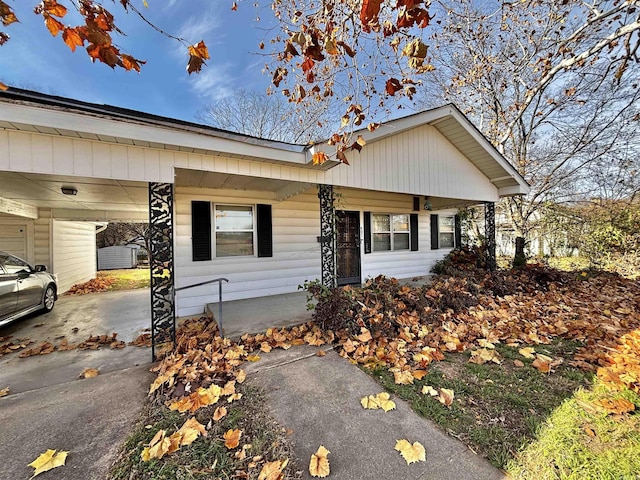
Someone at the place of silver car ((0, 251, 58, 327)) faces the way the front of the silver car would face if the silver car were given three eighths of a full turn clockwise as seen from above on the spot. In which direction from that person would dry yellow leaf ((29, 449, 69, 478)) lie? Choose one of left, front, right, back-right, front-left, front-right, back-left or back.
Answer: front

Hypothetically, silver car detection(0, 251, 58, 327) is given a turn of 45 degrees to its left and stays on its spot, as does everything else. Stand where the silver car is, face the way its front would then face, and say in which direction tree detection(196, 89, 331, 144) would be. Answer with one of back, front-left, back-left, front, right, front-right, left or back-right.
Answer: front-right

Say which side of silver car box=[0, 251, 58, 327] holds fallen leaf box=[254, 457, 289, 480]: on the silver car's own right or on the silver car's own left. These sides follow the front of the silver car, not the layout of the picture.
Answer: on the silver car's own right

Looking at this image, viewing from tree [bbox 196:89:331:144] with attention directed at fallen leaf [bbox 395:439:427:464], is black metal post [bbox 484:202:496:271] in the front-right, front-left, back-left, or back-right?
front-left

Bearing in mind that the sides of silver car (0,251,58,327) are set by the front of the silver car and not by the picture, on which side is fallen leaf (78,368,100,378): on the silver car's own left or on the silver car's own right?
on the silver car's own right

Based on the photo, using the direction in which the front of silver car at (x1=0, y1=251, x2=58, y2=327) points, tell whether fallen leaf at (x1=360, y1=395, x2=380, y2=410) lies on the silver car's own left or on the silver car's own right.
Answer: on the silver car's own right

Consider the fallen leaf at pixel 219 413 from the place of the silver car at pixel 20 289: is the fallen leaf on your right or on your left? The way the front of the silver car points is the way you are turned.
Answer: on your right

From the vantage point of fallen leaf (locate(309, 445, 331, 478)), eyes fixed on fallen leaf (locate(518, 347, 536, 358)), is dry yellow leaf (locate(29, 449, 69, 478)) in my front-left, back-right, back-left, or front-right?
back-left

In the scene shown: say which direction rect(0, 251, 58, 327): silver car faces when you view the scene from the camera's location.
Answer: facing away from the viewer and to the right of the viewer
